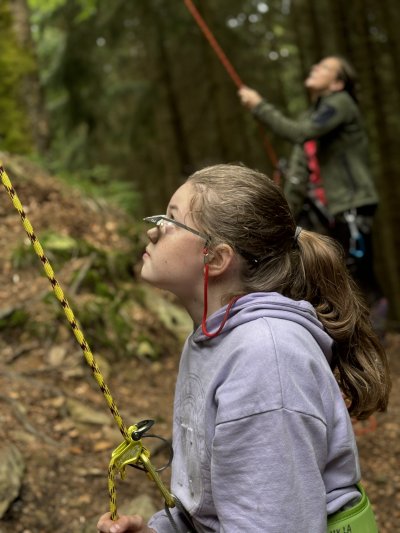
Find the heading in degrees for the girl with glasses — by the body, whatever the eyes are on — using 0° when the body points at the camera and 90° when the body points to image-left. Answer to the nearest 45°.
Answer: approximately 90°

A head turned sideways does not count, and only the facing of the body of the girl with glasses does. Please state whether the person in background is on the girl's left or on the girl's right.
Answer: on the girl's right

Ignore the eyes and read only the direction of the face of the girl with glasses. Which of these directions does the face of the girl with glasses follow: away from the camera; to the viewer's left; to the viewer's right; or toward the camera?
to the viewer's left
